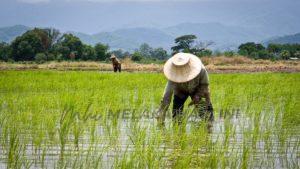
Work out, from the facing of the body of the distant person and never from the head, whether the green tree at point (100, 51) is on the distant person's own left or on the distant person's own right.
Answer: on the distant person's own right

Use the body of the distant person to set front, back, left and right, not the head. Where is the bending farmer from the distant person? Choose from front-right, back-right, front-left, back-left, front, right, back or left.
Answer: left

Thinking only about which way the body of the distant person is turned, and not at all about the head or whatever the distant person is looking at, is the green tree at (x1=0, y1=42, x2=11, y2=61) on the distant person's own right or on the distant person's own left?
on the distant person's own right

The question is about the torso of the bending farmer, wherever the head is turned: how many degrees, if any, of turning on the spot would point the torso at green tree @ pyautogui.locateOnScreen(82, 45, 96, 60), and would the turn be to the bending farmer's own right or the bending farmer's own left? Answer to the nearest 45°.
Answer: approximately 180°

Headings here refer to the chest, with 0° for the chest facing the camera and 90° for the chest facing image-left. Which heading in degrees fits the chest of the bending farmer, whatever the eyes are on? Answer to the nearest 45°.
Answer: approximately 0°

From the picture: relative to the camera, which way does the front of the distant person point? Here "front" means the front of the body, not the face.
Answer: to the viewer's left
